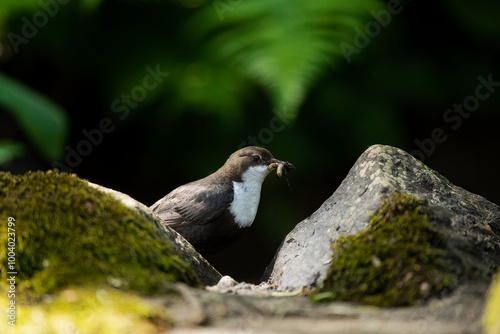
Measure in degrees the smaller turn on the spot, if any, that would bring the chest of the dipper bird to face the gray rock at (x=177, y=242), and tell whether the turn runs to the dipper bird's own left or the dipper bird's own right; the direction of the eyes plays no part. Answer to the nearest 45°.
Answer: approximately 90° to the dipper bird's own right

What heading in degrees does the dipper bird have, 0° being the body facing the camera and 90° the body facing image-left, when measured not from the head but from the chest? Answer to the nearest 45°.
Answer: approximately 270°

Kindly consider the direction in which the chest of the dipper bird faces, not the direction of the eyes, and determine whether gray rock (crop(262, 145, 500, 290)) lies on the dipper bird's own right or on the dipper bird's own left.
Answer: on the dipper bird's own right
